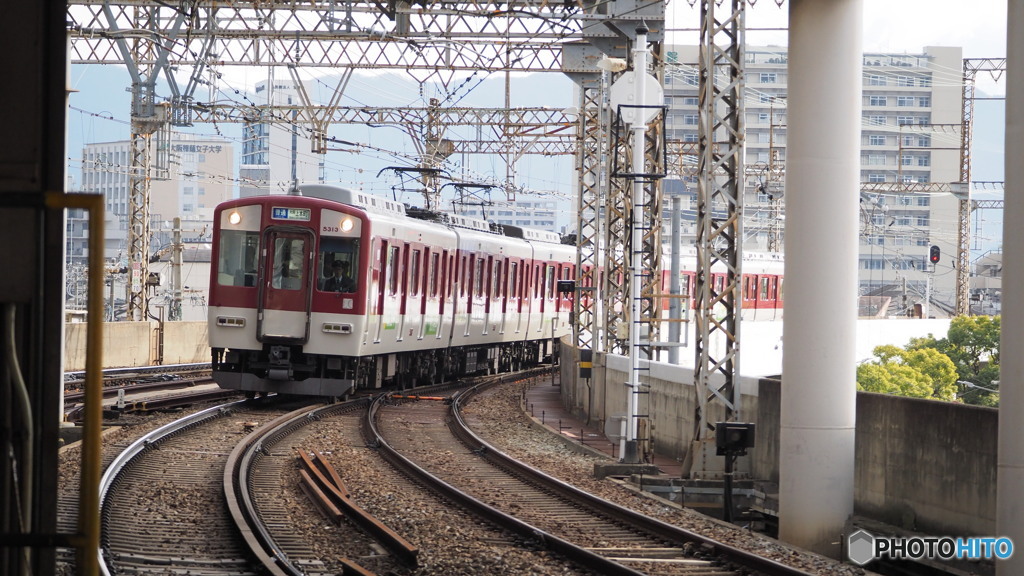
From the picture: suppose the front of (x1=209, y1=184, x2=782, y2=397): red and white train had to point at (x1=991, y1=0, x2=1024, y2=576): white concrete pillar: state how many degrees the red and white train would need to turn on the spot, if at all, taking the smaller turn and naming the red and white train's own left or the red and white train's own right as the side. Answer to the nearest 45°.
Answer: approximately 90° to the red and white train's own left

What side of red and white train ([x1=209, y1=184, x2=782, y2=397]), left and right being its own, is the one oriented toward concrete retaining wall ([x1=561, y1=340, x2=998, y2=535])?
left

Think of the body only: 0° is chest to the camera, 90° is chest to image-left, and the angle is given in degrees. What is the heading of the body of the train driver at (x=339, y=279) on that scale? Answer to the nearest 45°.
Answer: approximately 0°

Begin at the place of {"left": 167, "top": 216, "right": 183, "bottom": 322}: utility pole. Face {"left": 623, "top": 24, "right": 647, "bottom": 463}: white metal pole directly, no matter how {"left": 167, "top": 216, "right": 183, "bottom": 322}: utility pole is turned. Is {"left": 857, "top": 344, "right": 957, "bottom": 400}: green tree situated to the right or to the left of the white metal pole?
left

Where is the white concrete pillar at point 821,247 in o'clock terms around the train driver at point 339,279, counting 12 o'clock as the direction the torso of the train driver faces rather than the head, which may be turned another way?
The white concrete pillar is roughly at 11 o'clock from the train driver.

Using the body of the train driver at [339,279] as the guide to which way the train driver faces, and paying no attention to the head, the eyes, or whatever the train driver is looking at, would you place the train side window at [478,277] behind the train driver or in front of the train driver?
behind

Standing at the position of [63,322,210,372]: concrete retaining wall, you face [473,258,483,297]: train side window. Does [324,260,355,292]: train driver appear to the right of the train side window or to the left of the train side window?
right

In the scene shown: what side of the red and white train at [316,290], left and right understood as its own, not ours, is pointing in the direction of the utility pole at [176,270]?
right

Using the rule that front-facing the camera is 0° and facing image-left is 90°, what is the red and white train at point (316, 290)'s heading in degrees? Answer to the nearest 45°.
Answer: approximately 45°
